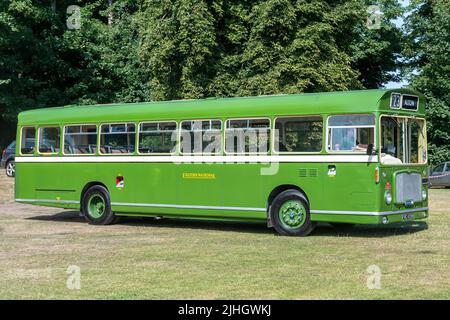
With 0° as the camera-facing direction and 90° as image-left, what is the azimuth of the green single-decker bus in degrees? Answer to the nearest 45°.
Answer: approximately 315°

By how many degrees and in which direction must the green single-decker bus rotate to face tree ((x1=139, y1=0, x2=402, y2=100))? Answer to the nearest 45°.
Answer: approximately 135° to its left
